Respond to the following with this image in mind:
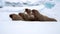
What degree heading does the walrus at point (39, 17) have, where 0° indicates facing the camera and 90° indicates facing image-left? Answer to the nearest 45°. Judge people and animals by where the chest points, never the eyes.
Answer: approximately 90°
